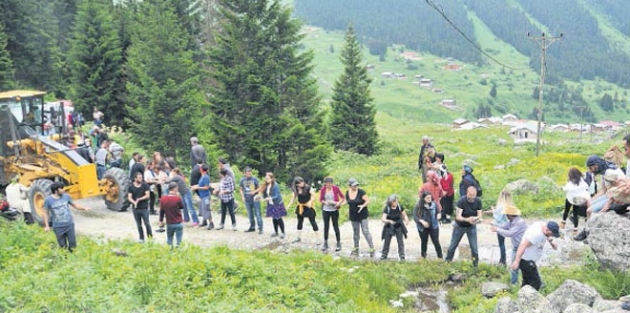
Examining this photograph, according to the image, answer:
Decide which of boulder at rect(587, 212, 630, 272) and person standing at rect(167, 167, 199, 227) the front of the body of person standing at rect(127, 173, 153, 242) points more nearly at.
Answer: the boulder

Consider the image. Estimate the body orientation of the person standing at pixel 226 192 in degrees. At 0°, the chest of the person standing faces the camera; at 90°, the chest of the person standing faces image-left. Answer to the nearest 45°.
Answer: approximately 45°

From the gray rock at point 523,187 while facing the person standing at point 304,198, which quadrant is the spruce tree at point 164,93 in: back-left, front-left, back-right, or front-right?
front-right

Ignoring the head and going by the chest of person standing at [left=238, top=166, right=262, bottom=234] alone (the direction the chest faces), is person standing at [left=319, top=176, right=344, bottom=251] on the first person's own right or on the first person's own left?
on the first person's own left

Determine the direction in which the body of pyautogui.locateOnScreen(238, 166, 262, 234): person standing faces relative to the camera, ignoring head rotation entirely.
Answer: toward the camera

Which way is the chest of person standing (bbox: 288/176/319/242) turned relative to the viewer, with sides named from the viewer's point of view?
facing the viewer

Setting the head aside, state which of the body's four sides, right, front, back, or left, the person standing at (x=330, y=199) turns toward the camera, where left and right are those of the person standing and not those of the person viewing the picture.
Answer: front

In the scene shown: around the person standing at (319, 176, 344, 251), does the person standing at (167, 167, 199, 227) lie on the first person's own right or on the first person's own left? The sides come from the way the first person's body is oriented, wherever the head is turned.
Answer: on the first person's own right

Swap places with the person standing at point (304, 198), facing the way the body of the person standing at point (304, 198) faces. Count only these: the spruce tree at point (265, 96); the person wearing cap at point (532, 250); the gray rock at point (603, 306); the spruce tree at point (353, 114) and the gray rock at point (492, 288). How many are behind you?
2
